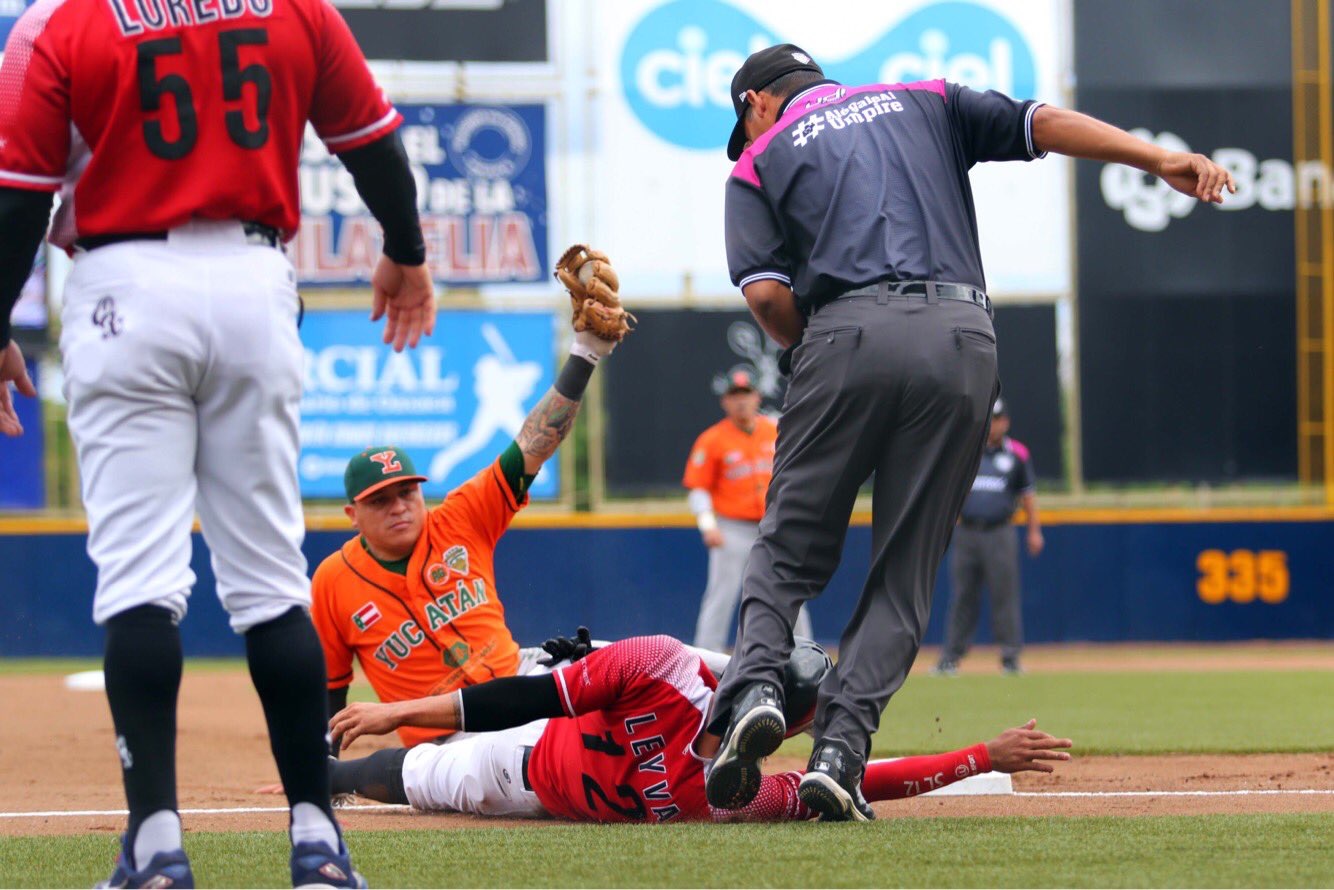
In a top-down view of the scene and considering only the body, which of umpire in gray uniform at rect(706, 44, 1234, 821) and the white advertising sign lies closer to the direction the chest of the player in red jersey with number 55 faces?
the white advertising sign

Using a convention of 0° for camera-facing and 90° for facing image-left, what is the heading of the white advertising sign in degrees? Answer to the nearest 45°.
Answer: approximately 0°

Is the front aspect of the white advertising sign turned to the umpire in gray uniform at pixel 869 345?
yes

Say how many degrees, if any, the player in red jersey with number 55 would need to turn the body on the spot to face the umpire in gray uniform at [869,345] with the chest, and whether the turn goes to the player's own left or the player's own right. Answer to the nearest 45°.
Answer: approximately 45° to the player's own right

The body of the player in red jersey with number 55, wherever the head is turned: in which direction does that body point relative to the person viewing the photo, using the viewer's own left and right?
facing away from the viewer

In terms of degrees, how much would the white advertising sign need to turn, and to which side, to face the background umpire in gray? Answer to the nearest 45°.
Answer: approximately 45° to its left

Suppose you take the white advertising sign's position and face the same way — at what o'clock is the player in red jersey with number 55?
The player in red jersey with number 55 is roughly at 12 o'clock from the white advertising sign.

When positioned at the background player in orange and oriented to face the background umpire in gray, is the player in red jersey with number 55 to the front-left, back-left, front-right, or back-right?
back-right

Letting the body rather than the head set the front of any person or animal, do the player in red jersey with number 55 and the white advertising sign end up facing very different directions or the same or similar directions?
very different directions

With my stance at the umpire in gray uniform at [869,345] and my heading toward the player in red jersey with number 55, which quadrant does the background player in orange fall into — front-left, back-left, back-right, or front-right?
back-right

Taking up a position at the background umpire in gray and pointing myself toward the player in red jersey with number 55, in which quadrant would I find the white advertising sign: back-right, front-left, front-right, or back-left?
back-right

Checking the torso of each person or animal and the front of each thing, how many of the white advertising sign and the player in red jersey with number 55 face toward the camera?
1
